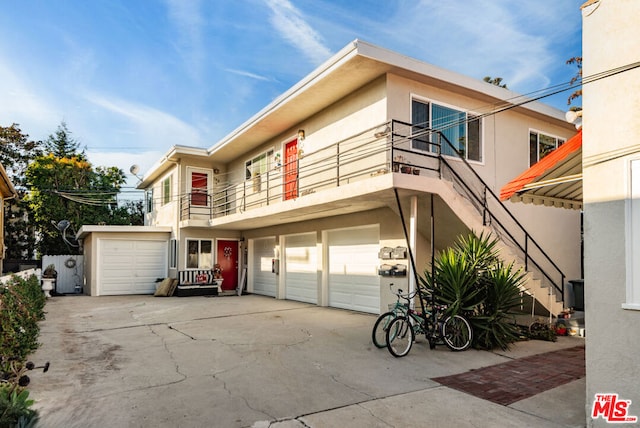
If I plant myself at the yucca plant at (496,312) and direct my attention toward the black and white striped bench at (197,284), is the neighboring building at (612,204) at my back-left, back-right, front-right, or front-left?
back-left

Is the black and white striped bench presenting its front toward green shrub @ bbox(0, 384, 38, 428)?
yes

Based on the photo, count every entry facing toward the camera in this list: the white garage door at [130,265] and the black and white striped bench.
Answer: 2

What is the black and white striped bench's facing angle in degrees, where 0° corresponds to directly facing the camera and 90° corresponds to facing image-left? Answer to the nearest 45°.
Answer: approximately 0°

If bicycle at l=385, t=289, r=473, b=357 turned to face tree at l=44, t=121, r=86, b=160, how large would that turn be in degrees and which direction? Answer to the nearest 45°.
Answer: approximately 90° to its right

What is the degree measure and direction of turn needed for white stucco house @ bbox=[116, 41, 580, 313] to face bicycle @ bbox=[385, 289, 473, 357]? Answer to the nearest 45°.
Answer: approximately 45° to its left

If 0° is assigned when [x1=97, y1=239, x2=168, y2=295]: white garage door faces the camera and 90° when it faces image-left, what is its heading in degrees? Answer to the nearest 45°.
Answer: approximately 0°

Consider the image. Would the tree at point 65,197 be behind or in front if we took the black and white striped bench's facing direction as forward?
behind

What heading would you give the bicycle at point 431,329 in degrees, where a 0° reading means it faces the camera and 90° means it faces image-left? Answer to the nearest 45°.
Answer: approximately 45°
